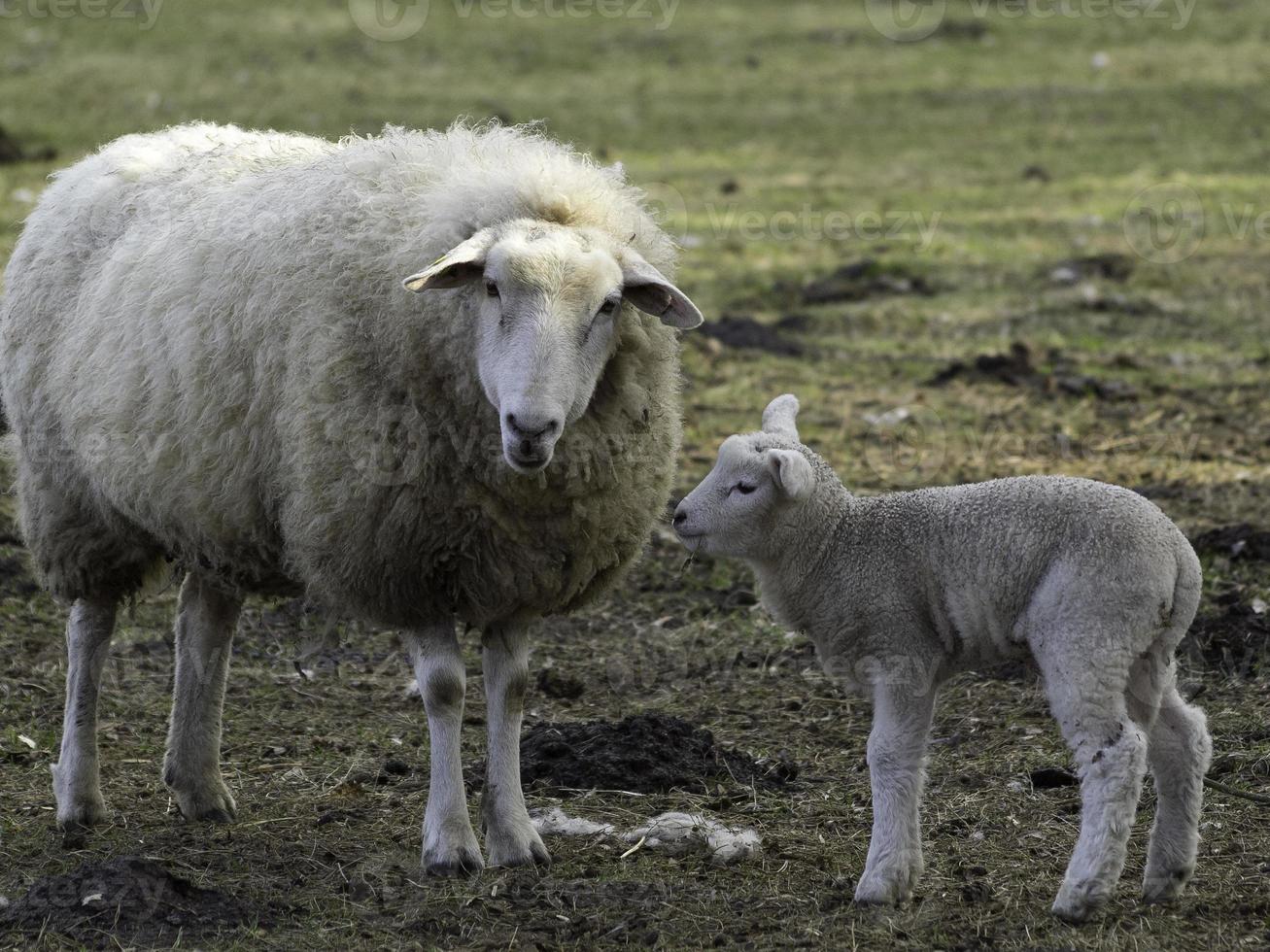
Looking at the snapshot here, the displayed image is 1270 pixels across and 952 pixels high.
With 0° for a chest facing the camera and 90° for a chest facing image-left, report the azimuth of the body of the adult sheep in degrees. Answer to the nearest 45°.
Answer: approximately 315°

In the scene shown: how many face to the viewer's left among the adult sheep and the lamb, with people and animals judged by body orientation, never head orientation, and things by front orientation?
1

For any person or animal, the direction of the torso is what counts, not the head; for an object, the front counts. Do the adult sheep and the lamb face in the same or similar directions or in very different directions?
very different directions

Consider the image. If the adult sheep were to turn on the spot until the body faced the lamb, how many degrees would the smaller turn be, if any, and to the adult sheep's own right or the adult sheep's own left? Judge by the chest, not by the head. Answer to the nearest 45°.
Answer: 0° — it already faces it

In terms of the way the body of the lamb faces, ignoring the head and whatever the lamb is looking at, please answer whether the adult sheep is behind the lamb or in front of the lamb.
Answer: in front

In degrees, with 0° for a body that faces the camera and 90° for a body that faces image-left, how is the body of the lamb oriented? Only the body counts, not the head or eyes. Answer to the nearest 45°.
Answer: approximately 90°
